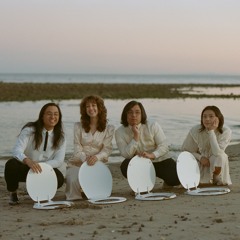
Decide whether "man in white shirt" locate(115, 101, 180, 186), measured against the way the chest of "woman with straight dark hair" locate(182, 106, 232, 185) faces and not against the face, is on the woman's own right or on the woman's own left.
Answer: on the woman's own right

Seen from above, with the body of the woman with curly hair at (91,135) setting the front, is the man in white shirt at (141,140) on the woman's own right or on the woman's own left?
on the woman's own left

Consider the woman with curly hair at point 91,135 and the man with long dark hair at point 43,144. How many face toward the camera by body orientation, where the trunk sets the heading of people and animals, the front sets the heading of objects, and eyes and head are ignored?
2

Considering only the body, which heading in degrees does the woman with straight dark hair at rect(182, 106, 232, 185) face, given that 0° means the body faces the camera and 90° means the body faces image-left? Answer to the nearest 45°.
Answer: approximately 0°

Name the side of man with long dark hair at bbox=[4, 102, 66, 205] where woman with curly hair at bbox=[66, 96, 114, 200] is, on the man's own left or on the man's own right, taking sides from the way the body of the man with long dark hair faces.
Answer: on the man's own left

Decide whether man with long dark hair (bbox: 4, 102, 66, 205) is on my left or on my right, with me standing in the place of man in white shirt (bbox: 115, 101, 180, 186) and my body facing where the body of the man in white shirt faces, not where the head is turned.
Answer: on my right
